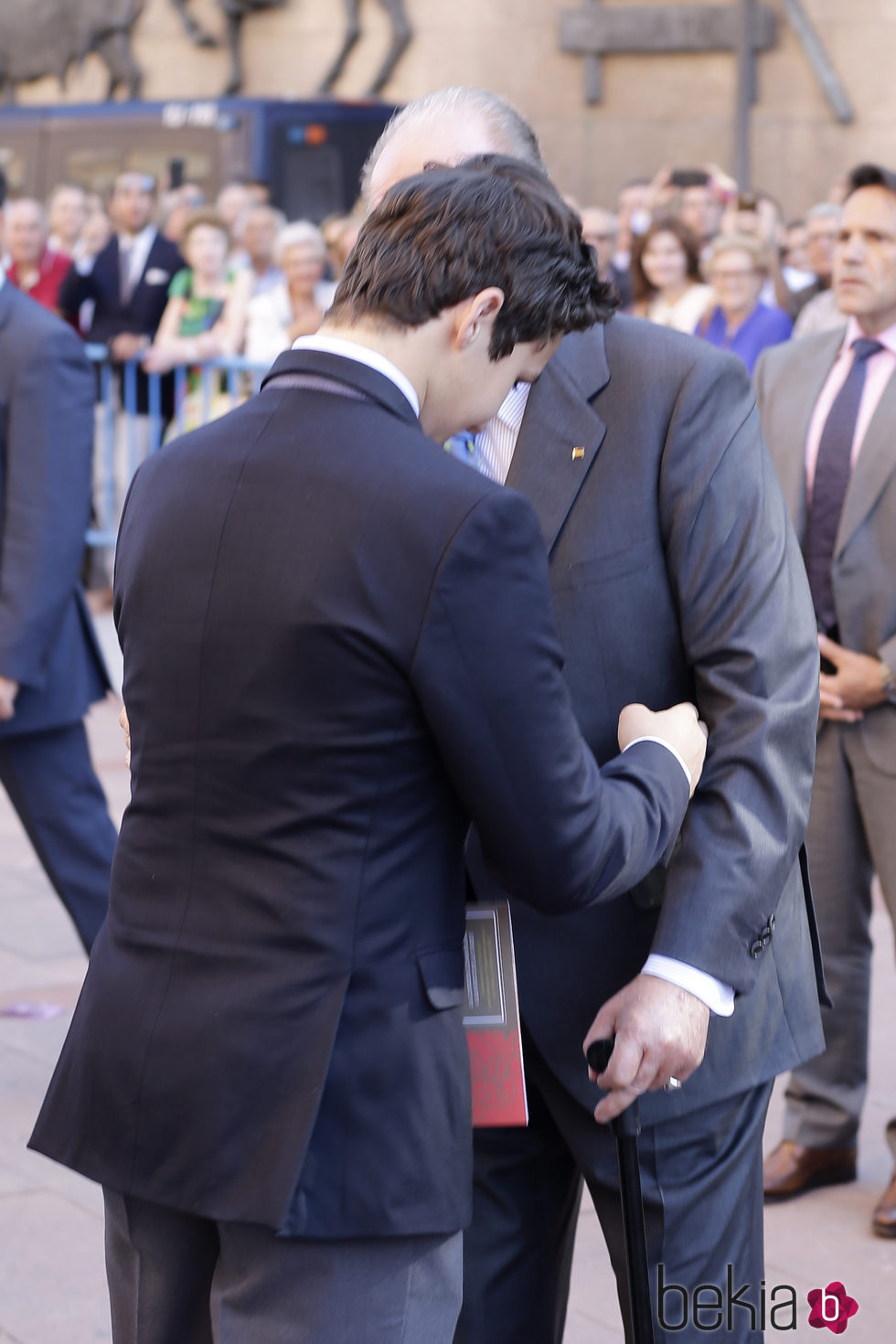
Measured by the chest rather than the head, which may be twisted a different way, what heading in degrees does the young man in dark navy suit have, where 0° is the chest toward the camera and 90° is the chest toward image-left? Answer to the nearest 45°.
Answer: approximately 225°

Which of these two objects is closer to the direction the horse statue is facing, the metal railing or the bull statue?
the bull statue

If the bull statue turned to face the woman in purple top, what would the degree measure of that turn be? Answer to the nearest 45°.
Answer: approximately 90° to its left

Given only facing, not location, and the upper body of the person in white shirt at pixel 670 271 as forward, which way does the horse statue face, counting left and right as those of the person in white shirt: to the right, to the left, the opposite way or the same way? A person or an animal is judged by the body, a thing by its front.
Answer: to the right

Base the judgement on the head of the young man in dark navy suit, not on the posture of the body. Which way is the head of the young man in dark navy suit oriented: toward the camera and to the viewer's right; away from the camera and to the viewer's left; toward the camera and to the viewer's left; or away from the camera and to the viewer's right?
away from the camera and to the viewer's right

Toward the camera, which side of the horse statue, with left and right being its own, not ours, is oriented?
left

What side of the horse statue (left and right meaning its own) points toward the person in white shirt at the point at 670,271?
left

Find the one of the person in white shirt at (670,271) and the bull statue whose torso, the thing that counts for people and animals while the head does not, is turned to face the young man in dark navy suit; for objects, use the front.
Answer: the person in white shirt

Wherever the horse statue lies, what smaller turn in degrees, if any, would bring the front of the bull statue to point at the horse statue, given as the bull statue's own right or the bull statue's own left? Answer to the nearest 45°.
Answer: approximately 135° to the bull statue's own left

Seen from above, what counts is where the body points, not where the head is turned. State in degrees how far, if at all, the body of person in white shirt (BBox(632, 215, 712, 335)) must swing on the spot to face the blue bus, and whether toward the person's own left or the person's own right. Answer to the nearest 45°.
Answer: approximately 135° to the person's own right

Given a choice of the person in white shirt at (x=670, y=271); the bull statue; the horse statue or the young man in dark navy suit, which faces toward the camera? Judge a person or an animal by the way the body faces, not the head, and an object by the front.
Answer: the person in white shirt

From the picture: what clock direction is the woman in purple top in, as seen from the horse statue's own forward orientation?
The woman in purple top is roughly at 9 o'clock from the horse statue.

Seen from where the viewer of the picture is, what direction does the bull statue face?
facing to the left of the viewer

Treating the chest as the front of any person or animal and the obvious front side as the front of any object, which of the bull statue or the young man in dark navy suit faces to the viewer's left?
the bull statue

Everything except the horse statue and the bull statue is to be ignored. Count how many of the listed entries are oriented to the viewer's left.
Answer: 2
